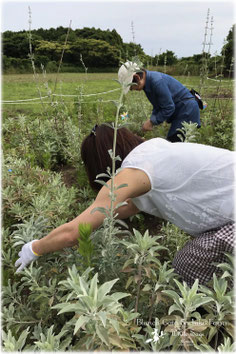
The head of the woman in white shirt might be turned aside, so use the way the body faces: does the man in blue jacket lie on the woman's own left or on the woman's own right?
on the woman's own right

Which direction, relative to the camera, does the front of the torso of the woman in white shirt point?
to the viewer's left

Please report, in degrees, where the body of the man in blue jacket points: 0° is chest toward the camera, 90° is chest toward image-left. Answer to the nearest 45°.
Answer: approximately 90°

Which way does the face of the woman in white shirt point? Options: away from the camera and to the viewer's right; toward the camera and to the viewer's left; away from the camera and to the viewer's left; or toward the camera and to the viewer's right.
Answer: away from the camera and to the viewer's left

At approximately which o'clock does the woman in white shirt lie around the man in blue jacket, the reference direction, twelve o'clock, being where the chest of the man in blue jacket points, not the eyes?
The woman in white shirt is roughly at 9 o'clock from the man in blue jacket.

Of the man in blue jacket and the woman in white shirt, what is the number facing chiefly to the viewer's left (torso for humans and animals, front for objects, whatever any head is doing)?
2
